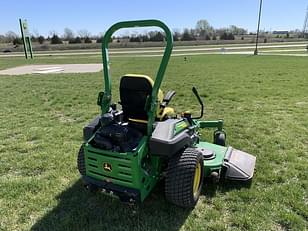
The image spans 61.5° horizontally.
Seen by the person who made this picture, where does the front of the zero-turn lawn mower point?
facing away from the viewer and to the right of the viewer
